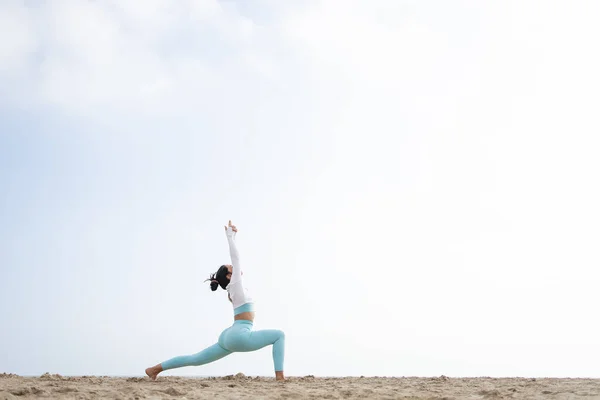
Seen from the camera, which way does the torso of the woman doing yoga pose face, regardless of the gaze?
to the viewer's right

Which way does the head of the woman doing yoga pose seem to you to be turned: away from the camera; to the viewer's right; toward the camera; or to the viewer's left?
to the viewer's right
